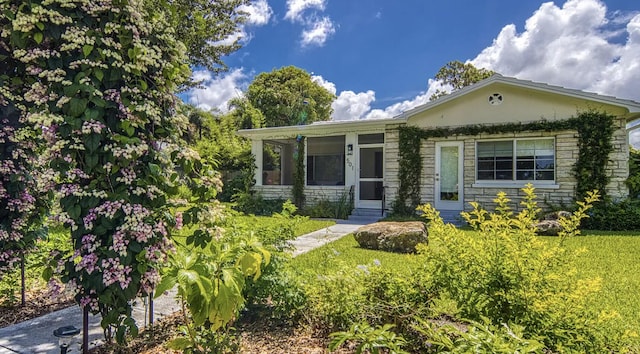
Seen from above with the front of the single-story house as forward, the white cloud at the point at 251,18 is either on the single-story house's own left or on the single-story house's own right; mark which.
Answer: on the single-story house's own right

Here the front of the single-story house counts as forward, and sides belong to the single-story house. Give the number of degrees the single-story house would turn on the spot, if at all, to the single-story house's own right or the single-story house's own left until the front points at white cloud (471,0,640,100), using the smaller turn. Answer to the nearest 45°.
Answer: approximately 135° to the single-story house's own left

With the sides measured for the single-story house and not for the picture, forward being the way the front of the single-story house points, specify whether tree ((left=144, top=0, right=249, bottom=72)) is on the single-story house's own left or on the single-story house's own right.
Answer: on the single-story house's own right

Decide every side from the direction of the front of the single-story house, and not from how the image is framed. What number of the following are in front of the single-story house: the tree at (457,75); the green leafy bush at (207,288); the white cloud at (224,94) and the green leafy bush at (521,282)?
2

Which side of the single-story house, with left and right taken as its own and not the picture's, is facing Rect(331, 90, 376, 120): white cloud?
back

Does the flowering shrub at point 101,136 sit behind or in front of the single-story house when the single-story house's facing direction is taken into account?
in front

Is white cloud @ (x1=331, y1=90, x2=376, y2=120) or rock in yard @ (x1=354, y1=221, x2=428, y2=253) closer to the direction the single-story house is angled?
the rock in yard

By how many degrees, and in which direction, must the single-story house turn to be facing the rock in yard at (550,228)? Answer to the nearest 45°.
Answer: approximately 45° to its left

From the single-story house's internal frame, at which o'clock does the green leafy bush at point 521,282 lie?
The green leafy bush is roughly at 12 o'clock from the single-story house.

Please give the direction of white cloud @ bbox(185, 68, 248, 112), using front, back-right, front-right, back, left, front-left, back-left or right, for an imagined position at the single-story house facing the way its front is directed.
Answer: back-right

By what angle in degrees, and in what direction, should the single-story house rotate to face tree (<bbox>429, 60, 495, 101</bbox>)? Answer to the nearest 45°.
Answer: approximately 180°

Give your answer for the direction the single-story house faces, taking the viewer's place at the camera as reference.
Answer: facing the viewer
